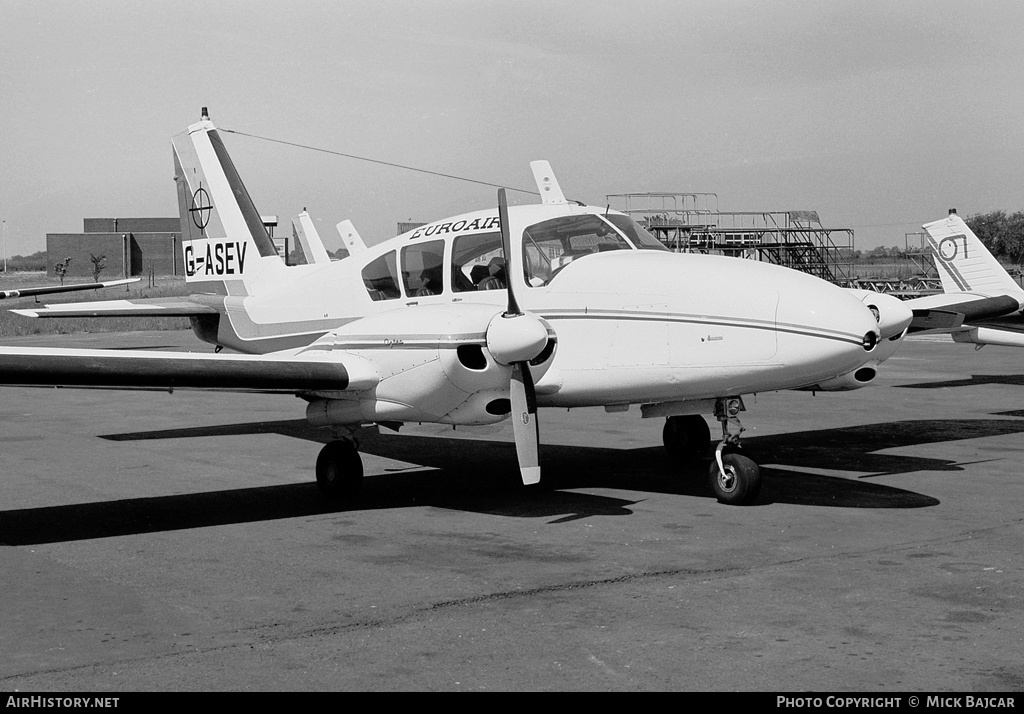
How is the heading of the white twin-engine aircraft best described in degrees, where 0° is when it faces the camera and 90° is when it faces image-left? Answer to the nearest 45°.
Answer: approximately 315°

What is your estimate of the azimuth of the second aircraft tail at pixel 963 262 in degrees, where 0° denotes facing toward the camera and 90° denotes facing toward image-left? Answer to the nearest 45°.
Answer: approximately 270°

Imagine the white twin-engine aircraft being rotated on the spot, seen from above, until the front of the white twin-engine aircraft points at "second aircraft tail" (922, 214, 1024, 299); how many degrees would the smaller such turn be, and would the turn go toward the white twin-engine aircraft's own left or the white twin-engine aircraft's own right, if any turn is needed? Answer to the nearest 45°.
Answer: approximately 90° to the white twin-engine aircraft's own left

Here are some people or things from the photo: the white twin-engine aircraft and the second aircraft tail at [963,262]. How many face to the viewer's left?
0
